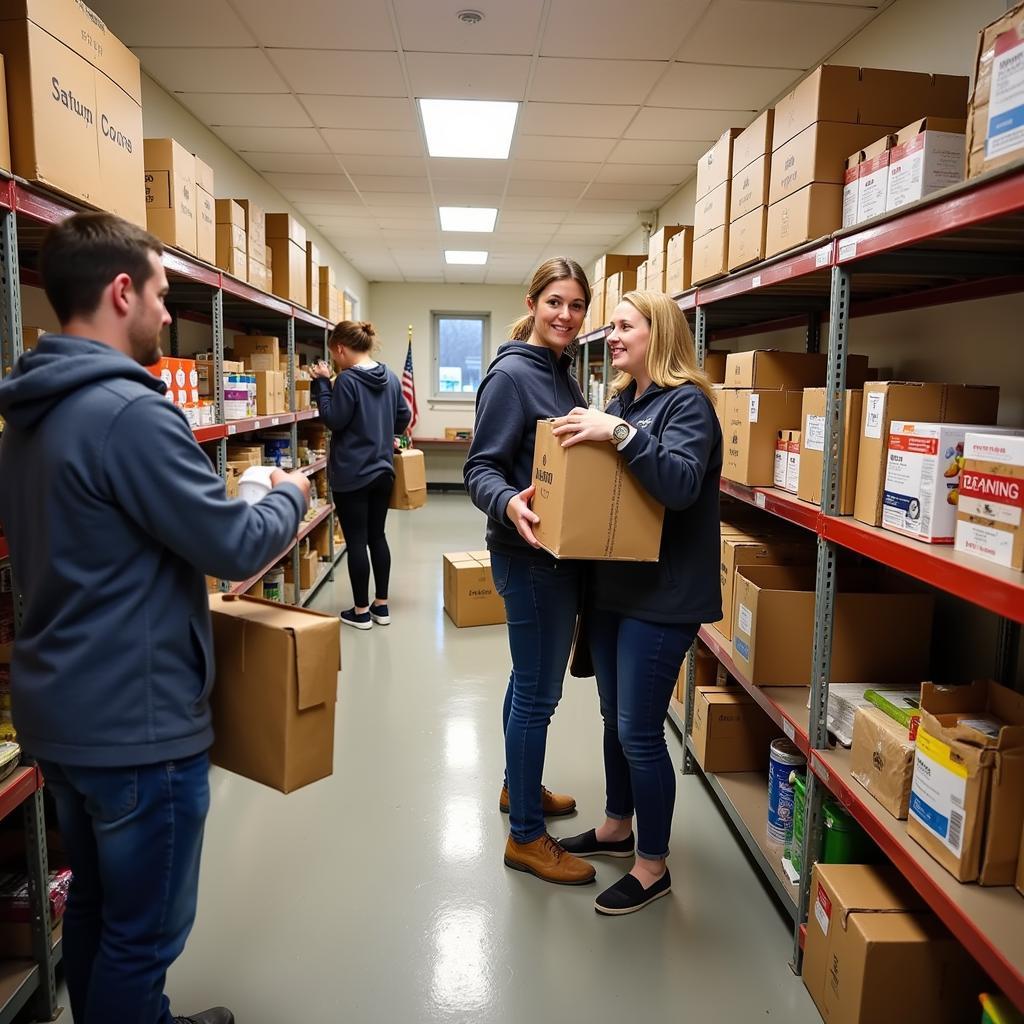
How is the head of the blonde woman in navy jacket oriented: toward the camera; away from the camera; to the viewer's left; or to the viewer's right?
to the viewer's left

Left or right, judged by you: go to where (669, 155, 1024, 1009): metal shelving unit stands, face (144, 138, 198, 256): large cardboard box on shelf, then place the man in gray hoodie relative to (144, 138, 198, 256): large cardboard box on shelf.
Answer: left

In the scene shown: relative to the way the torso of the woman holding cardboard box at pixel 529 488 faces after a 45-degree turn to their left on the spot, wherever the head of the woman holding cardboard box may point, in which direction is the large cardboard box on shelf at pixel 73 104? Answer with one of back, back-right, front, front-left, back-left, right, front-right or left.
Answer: back

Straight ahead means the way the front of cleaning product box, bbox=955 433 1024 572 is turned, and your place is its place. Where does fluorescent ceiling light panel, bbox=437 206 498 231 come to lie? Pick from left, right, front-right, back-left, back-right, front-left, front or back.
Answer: right

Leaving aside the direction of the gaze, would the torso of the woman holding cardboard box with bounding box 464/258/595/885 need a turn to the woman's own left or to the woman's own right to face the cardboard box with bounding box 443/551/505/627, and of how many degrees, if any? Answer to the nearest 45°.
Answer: approximately 135° to the woman's own left

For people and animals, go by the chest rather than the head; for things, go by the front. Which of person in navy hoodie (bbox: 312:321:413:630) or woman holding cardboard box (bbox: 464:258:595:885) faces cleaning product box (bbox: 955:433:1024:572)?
the woman holding cardboard box

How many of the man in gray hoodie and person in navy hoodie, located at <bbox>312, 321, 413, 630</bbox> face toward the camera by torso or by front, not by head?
0

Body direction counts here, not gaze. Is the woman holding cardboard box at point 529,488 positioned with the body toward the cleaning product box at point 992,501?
yes

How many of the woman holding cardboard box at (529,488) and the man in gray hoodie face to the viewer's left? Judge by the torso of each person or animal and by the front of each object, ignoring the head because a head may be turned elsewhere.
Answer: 0

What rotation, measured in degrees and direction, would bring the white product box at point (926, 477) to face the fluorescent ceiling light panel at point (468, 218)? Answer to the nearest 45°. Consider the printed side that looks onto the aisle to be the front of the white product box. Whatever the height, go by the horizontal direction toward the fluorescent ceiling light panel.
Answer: approximately 90° to its right

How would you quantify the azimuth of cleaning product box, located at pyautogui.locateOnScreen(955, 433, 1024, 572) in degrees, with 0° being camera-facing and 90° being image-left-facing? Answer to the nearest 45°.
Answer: approximately 45°

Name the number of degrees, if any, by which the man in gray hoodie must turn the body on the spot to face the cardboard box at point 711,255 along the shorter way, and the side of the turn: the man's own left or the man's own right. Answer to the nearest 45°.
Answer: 0° — they already face it

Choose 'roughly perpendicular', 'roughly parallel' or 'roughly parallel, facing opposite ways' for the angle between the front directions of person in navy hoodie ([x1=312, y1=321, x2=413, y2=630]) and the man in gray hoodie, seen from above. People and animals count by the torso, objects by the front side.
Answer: roughly perpendicular
